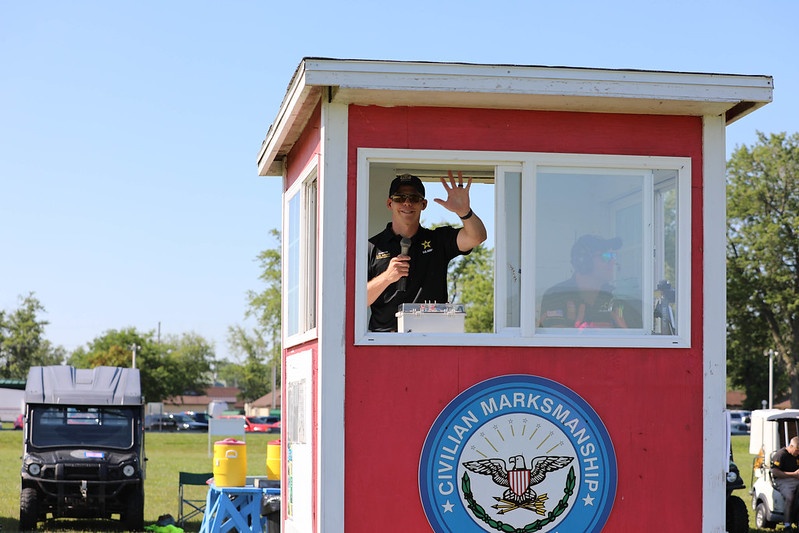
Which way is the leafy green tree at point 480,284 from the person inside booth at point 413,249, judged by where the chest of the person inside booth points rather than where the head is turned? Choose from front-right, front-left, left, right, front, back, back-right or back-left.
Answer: back

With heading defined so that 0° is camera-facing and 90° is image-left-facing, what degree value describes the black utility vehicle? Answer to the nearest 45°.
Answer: approximately 0°

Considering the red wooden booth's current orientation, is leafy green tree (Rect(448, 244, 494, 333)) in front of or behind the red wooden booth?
behind
